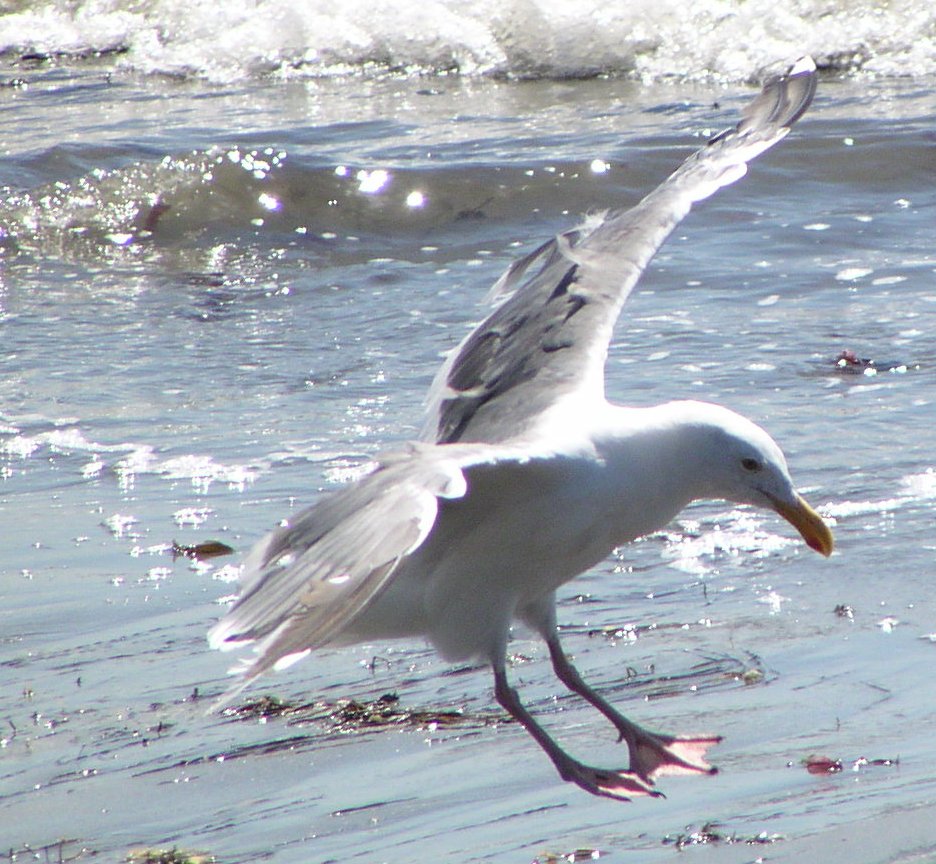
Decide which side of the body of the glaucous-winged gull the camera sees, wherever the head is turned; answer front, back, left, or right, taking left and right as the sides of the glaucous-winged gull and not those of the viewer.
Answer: right

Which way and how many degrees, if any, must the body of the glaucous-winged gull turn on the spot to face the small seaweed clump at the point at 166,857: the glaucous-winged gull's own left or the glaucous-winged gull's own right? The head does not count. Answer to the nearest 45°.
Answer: approximately 135° to the glaucous-winged gull's own right
